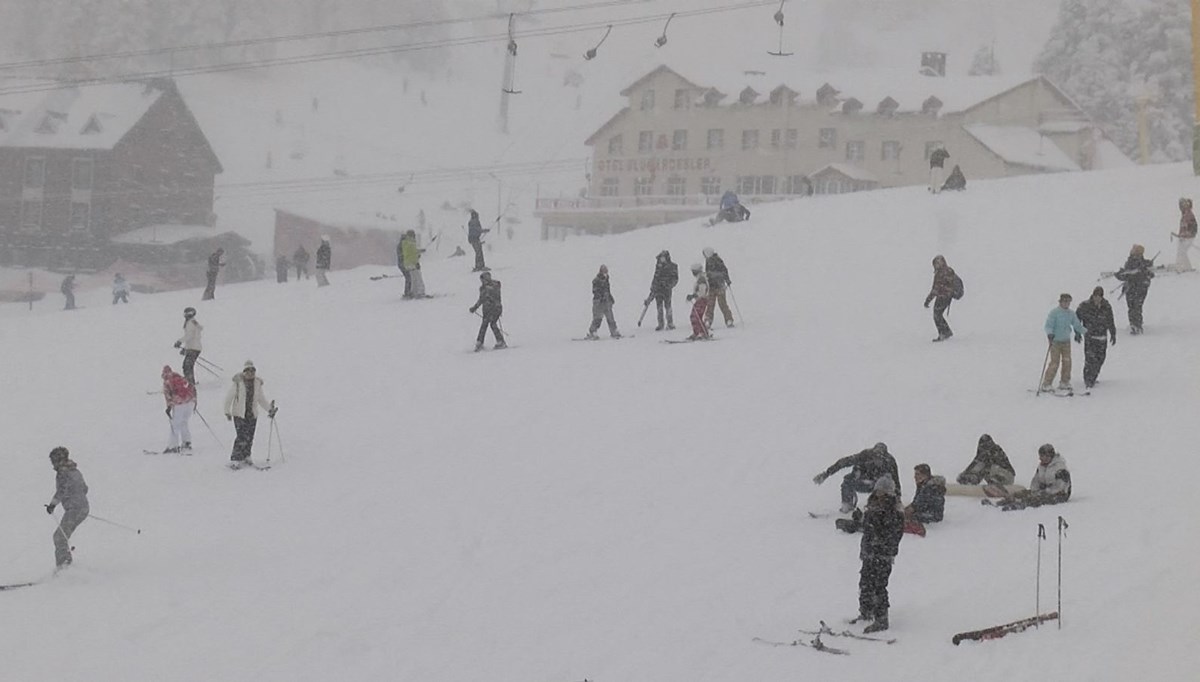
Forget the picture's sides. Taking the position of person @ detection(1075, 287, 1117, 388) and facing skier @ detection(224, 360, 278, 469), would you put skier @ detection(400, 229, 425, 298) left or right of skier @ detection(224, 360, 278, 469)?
right

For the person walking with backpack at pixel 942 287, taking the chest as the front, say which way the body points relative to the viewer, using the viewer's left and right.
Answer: facing to the left of the viewer

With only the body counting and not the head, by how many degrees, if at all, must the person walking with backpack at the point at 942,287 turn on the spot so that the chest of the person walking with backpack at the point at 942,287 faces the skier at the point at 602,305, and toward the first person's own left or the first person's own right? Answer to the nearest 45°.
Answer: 0° — they already face them

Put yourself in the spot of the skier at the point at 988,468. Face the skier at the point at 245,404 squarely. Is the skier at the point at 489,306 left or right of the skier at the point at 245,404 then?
right

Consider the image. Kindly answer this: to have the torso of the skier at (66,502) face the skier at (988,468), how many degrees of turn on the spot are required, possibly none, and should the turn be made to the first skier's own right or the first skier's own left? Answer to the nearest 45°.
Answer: approximately 180°

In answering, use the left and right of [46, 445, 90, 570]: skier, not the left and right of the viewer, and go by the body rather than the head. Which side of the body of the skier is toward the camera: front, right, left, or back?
left
